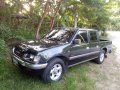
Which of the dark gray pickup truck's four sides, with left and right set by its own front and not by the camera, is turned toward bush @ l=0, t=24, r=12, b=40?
right

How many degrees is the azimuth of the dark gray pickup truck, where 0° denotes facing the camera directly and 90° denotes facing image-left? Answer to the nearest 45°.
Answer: approximately 45°
